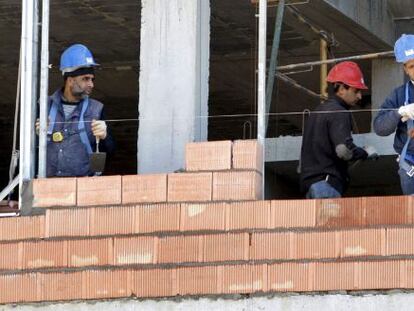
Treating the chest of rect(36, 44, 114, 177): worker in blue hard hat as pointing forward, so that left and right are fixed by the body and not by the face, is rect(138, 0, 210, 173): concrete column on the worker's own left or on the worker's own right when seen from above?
on the worker's own left

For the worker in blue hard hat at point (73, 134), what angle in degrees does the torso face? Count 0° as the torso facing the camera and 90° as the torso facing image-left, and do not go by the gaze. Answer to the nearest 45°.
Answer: approximately 0°

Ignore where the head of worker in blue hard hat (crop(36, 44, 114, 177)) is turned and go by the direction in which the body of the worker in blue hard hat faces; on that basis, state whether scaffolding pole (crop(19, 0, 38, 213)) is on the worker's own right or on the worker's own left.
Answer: on the worker's own right

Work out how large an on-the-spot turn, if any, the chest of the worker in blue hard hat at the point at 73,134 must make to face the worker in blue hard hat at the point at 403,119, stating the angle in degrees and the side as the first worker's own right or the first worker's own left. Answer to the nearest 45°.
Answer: approximately 90° to the first worker's own left

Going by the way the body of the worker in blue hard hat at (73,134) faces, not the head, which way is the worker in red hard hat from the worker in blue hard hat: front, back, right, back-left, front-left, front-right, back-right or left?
left

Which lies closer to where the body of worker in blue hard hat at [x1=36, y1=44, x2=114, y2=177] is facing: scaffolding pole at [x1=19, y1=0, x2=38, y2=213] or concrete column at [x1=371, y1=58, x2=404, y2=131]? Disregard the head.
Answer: the scaffolding pole
